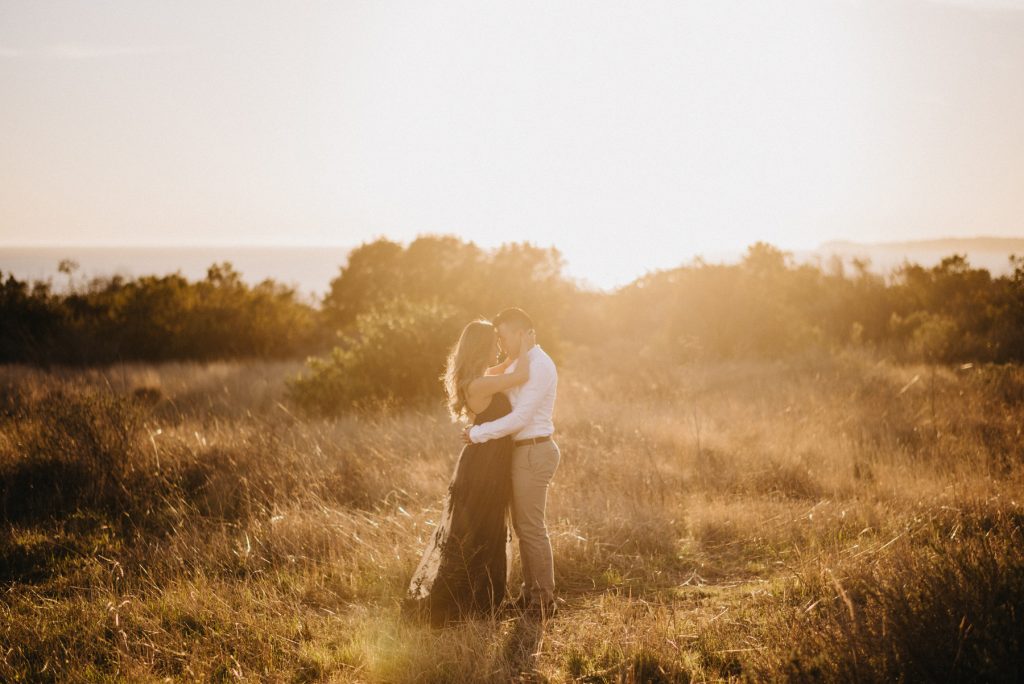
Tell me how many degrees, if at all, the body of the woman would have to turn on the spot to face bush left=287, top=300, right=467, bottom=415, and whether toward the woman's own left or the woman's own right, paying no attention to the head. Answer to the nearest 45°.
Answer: approximately 90° to the woman's own left

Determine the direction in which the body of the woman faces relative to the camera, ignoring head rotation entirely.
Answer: to the viewer's right

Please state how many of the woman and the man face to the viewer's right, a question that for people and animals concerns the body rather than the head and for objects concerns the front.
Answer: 1

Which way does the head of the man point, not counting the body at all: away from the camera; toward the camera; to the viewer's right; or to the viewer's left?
to the viewer's left

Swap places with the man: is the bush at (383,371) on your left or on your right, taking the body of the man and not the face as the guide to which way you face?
on your right

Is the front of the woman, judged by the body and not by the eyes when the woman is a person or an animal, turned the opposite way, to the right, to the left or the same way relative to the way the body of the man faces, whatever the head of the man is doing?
the opposite way

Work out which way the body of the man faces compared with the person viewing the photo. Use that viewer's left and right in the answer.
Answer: facing to the left of the viewer
